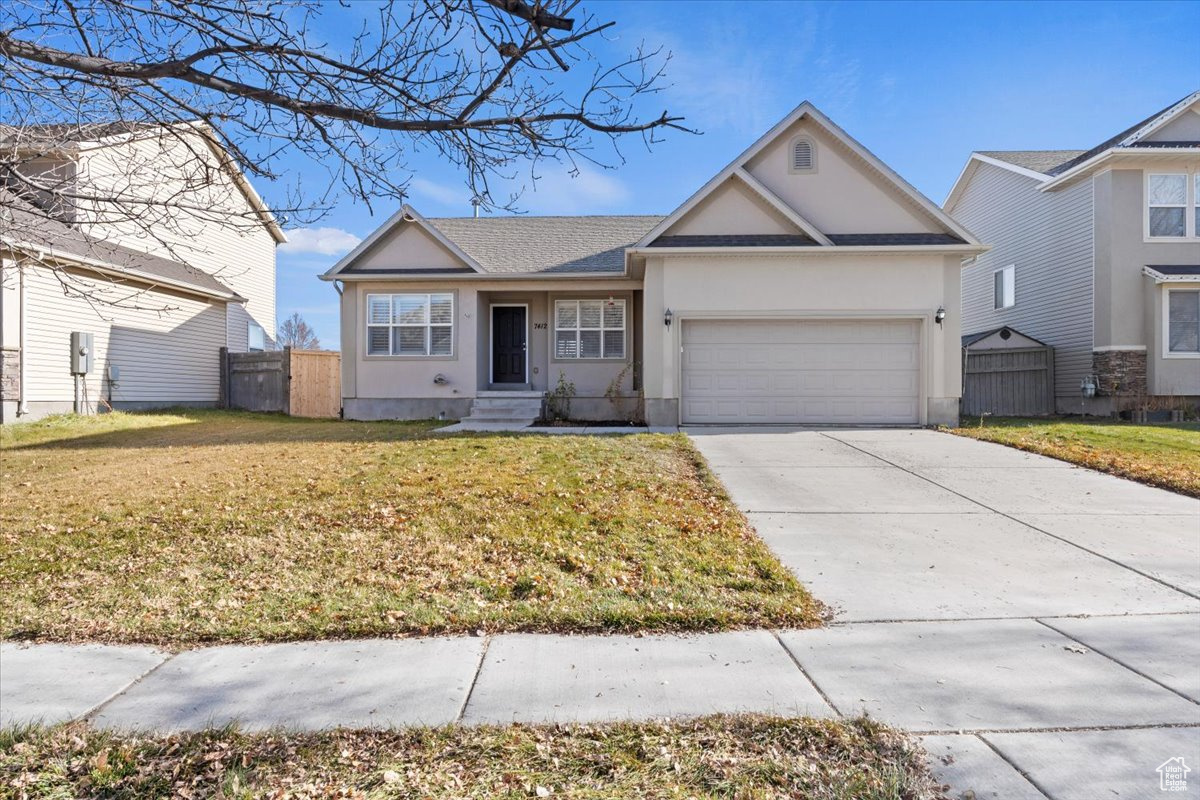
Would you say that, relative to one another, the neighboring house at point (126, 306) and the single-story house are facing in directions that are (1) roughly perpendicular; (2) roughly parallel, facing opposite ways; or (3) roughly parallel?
roughly parallel

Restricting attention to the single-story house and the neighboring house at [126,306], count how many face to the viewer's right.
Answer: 0

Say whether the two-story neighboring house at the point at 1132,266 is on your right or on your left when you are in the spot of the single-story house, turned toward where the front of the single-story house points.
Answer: on your left

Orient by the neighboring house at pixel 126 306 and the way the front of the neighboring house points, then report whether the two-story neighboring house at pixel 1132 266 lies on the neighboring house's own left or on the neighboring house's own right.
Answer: on the neighboring house's own left

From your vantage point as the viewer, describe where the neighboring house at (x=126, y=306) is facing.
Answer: facing the viewer and to the left of the viewer

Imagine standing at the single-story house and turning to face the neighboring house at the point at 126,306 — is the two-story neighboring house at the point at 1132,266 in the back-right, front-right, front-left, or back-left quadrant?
back-right

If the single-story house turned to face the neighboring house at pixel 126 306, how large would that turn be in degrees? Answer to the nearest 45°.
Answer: approximately 90° to its right

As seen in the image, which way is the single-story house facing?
toward the camera

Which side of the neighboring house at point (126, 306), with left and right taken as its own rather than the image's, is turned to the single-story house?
left
